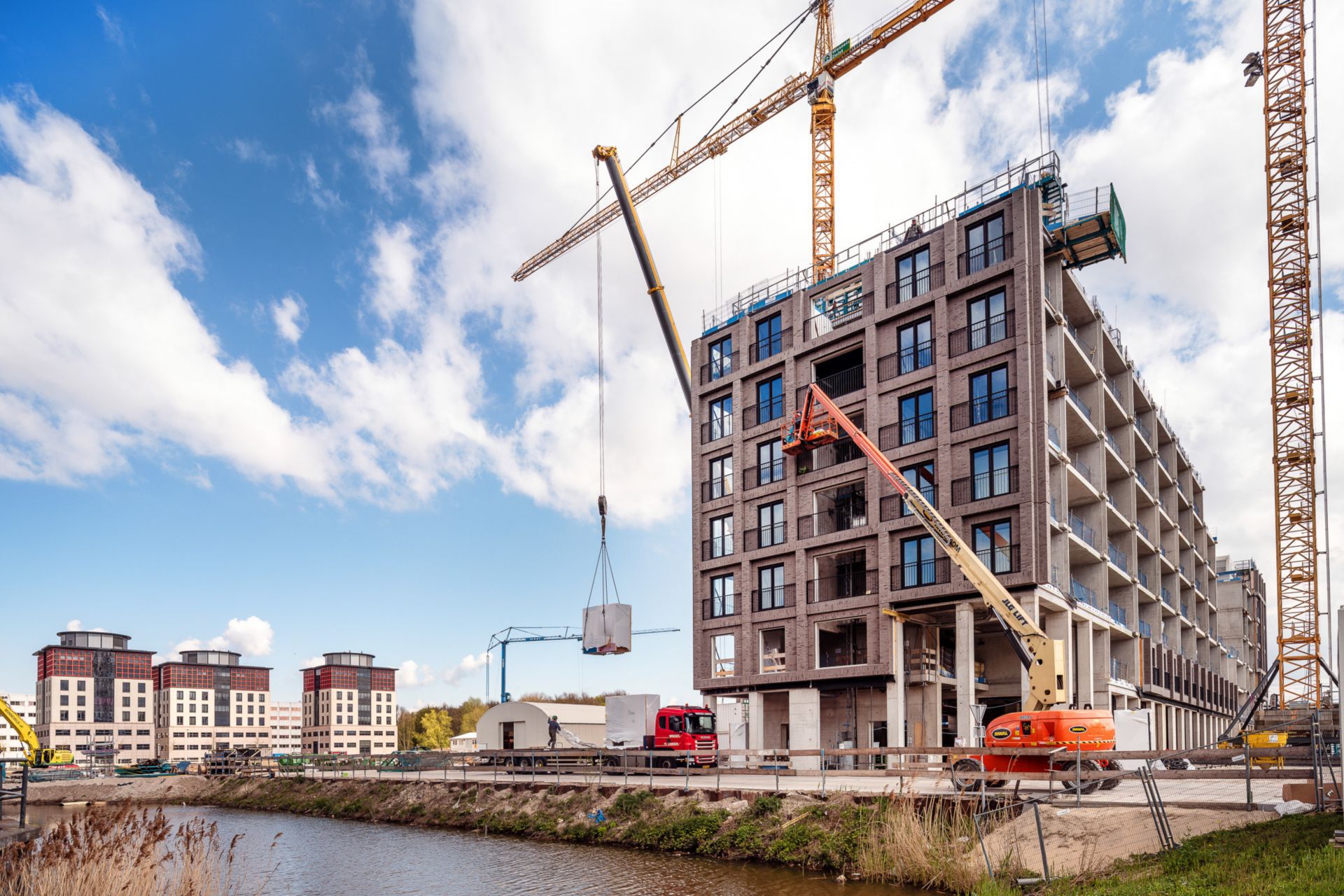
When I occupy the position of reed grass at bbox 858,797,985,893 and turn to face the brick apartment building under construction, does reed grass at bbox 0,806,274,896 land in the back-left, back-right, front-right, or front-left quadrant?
back-left

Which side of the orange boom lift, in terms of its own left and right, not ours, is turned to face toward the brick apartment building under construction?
right

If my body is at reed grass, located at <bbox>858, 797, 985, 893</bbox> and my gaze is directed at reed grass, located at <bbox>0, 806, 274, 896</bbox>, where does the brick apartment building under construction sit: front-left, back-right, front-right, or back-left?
back-right

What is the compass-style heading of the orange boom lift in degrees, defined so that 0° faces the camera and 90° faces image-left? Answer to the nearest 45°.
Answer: approximately 90°

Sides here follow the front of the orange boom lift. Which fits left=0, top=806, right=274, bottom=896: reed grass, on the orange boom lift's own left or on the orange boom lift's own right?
on the orange boom lift's own left

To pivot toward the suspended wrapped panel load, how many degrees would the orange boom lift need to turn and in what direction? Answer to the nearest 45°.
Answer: approximately 45° to its right

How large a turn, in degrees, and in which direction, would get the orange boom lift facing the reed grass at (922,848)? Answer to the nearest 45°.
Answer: approximately 90° to its left
